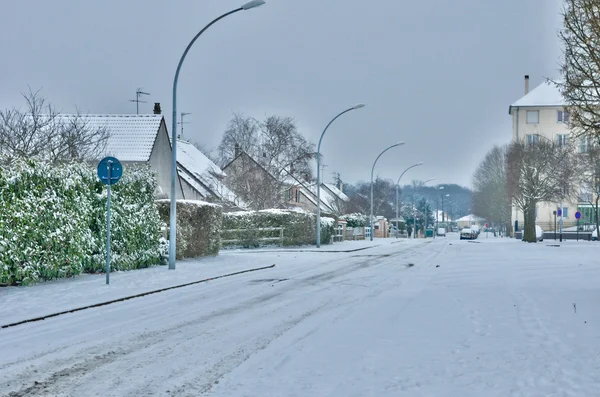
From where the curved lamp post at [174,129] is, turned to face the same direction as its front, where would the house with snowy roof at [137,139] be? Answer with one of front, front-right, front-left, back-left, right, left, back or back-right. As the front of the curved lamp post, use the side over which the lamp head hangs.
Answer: left

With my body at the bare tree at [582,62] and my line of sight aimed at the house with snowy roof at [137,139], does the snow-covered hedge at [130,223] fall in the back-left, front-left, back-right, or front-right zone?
front-left

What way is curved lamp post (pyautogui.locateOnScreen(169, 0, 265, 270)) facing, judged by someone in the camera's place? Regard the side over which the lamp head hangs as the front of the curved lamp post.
facing to the right of the viewer

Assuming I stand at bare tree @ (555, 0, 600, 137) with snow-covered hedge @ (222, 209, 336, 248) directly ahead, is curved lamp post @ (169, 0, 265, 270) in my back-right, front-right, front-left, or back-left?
front-left

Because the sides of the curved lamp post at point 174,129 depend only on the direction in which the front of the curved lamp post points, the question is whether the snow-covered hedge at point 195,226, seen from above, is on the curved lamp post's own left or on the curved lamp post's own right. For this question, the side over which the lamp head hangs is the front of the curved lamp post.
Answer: on the curved lamp post's own left

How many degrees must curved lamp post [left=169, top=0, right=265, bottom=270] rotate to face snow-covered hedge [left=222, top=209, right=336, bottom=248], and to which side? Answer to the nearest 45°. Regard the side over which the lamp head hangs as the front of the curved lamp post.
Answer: approximately 90° to its left

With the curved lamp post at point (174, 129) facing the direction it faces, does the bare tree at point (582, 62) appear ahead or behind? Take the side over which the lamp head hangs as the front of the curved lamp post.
ahead

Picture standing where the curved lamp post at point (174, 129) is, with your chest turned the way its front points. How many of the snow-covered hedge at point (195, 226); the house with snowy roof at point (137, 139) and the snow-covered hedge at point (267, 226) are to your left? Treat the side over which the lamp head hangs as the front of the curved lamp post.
3

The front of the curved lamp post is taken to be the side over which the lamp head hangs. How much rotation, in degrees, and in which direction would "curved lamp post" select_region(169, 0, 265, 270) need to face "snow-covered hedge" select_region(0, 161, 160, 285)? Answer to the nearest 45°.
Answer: approximately 135° to its right

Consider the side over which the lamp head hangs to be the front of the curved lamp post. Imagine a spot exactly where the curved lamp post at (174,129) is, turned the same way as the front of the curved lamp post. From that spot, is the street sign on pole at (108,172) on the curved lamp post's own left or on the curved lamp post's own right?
on the curved lamp post's own right
